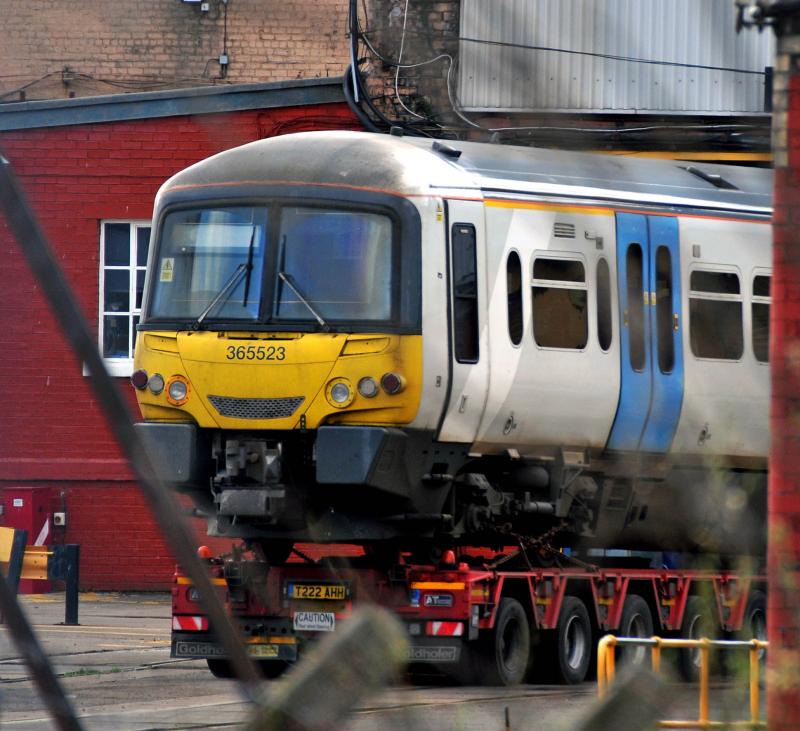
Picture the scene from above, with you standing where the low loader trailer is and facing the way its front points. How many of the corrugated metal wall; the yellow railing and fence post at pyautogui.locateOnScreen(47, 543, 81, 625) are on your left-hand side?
1

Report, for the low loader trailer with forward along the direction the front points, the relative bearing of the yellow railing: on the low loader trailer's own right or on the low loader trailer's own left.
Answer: on the low loader trailer's own right

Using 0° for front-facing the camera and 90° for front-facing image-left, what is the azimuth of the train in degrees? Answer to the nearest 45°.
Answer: approximately 45°

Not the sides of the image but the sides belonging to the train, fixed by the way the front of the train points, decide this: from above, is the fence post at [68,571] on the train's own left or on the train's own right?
on the train's own right

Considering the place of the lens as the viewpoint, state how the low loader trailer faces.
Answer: facing away from the viewer and to the right of the viewer

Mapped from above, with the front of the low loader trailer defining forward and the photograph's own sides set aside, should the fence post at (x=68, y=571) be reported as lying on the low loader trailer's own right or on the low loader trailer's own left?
on the low loader trailer's own left
